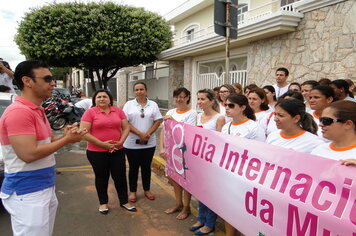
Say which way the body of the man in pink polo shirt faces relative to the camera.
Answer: to the viewer's right

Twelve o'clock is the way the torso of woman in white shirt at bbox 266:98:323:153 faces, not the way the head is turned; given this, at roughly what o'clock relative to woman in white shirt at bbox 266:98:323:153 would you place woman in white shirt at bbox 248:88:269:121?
woman in white shirt at bbox 248:88:269:121 is roughly at 4 o'clock from woman in white shirt at bbox 266:98:323:153.

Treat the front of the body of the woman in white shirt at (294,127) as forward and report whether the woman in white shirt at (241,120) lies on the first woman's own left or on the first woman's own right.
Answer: on the first woman's own right

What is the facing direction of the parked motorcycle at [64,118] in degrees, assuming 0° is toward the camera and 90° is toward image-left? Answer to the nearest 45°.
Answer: approximately 45°

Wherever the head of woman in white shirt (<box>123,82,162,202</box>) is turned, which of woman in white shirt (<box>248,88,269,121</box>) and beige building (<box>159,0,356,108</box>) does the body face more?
the woman in white shirt

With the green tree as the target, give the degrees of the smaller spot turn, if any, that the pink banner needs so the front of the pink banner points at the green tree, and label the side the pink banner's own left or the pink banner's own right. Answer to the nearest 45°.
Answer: approximately 90° to the pink banner's own right

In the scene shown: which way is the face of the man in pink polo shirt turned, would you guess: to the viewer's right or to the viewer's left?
to the viewer's right

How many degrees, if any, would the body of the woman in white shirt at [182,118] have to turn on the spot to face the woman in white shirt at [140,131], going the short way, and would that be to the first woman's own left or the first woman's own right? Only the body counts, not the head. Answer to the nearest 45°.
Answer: approximately 90° to the first woman's own right

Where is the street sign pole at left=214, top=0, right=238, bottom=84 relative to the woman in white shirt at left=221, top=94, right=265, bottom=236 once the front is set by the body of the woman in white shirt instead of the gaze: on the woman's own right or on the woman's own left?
on the woman's own right

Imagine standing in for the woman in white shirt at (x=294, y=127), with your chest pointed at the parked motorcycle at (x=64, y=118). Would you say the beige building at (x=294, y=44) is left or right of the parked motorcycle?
right
